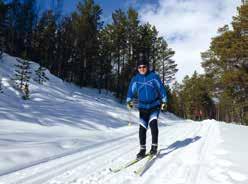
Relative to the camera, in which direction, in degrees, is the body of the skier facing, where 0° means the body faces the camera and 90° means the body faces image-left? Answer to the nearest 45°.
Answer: approximately 0°

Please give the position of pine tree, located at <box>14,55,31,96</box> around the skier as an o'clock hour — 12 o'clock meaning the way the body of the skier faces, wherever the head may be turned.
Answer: The pine tree is roughly at 5 o'clock from the skier.

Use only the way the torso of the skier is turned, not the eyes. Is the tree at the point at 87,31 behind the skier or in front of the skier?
behind

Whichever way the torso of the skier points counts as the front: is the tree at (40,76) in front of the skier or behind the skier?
behind

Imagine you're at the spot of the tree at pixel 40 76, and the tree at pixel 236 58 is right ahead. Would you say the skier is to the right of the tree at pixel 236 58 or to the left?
right

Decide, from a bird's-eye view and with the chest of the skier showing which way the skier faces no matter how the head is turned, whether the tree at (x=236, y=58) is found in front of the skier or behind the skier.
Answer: behind
